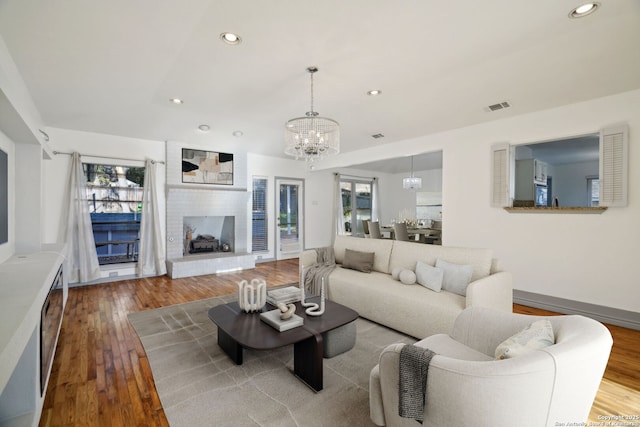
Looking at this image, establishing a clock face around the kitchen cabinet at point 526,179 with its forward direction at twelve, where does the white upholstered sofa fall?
The white upholstered sofa is roughly at 2 o'clock from the kitchen cabinet.

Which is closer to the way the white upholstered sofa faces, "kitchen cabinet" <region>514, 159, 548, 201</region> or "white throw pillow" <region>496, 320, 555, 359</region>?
the white throw pillow

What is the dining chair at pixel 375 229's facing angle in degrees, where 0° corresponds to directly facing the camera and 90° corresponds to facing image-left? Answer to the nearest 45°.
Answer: approximately 225°

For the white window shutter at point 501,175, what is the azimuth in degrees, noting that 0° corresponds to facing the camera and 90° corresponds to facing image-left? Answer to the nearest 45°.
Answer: approximately 45°

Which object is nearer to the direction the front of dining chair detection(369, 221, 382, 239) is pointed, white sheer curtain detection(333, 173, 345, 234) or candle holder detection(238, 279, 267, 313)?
the white sheer curtain

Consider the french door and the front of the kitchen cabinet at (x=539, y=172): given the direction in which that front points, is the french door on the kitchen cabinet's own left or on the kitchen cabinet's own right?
on the kitchen cabinet's own right

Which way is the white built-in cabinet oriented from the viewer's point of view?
to the viewer's right
